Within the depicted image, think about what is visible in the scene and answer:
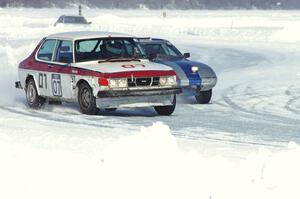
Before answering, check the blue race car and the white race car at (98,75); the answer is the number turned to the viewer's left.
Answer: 0

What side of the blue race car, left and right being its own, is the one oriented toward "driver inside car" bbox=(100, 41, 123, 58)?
right

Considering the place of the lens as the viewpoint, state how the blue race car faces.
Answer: facing the viewer and to the right of the viewer

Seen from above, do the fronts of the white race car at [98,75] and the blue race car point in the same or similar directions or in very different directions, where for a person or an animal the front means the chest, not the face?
same or similar directions

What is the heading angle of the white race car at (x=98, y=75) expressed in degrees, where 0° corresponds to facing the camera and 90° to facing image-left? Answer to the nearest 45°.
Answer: approximately 315°

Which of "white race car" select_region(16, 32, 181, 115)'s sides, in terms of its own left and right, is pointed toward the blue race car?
left

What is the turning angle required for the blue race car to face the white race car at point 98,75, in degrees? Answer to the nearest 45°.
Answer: approximately 90° to its right
